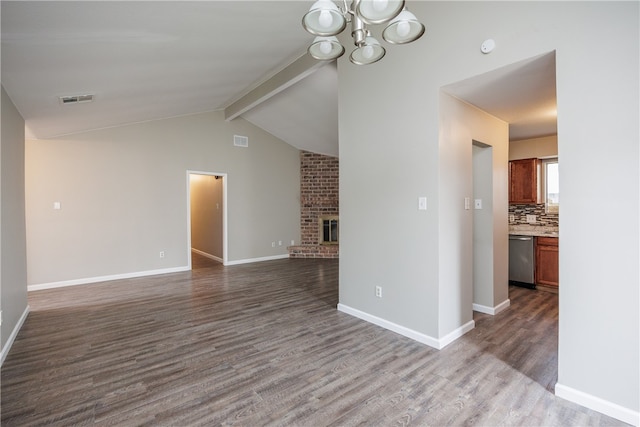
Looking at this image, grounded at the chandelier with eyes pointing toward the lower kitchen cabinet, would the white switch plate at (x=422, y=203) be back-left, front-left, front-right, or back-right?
front-left

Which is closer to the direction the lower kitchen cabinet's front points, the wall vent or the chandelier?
the chandelier

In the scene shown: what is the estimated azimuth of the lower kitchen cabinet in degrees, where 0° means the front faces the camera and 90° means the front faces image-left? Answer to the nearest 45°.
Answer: approximately 0°

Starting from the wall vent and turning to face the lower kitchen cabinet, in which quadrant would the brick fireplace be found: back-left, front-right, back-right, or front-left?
front-left

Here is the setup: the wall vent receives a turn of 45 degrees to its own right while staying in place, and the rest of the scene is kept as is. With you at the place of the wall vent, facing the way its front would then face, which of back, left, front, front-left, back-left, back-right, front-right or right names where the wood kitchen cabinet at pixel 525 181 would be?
left

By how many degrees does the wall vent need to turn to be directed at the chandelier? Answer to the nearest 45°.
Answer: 0° — it already faces it

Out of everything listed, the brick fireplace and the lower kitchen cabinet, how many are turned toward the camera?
2

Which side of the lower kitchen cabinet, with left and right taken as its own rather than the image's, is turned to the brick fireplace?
right

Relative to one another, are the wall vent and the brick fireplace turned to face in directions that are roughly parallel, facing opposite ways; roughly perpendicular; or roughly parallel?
roughly parallel

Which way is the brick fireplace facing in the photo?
toward the camera

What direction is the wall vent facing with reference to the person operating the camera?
facing the viewer

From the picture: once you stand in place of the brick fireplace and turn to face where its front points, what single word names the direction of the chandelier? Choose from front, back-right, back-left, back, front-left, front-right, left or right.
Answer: front

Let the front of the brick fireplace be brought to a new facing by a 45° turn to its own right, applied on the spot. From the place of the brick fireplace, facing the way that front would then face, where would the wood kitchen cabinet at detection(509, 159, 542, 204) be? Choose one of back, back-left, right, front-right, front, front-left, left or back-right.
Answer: left

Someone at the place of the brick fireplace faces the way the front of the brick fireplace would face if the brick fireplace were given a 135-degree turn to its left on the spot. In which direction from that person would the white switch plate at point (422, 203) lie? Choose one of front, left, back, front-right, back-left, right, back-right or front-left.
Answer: back-right

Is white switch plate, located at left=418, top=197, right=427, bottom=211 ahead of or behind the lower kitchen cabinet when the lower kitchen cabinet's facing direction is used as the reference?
ahead
